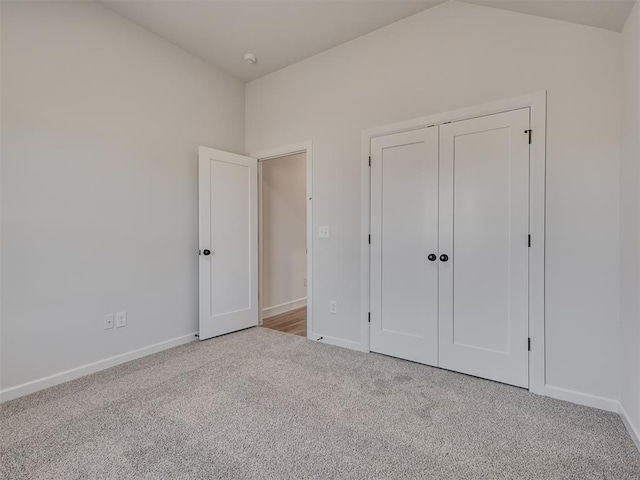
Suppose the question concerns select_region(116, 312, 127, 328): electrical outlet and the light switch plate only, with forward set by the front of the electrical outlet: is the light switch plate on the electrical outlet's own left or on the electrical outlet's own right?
on the electrical outlet's own left

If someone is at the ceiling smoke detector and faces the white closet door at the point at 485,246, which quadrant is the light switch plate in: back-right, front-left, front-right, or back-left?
front-left

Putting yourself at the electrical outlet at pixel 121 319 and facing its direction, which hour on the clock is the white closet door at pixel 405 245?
The white closet door is roughly at 10 o'clock from the electrical outlet.

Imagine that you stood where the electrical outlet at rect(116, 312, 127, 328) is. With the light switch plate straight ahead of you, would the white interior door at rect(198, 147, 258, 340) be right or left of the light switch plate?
left

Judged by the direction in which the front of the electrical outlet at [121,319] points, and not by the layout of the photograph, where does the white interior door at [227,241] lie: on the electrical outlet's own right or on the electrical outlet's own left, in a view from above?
on the electrical outlet's own left

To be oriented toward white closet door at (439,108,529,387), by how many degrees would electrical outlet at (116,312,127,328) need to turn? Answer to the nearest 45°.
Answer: approximately 45° to its left
